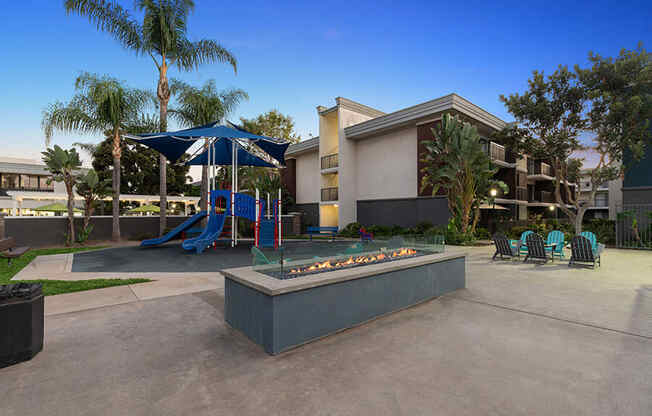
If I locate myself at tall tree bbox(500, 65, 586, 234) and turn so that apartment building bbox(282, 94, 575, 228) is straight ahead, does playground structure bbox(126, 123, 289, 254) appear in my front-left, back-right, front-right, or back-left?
front-left

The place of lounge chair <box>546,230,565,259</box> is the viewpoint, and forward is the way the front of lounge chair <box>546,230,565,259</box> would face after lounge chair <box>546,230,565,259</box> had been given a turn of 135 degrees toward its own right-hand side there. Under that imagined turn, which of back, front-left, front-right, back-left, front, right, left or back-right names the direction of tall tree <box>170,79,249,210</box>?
left

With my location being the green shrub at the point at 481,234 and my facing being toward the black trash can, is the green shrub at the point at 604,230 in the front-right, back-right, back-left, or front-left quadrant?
back-left

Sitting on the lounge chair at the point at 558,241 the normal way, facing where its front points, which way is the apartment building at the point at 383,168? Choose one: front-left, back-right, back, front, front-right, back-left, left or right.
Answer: right

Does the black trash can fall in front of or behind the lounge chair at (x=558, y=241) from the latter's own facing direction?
in front

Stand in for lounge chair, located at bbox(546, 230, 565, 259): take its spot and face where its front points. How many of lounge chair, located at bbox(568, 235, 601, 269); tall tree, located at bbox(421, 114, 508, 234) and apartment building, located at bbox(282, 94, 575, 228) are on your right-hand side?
2

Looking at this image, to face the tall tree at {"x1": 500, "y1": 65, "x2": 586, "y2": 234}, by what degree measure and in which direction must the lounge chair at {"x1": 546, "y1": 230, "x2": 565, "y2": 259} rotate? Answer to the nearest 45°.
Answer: approximately 135° to its right

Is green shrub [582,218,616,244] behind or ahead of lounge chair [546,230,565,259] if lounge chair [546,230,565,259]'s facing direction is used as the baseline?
behind

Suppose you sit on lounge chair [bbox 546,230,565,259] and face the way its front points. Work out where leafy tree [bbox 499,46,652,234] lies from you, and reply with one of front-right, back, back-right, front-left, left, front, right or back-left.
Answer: back-right

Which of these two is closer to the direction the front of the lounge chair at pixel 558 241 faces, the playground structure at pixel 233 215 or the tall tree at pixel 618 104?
the playground structure
